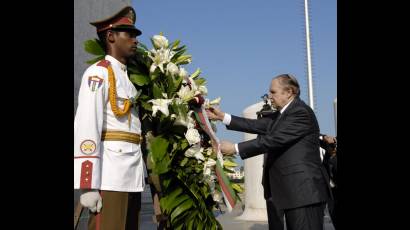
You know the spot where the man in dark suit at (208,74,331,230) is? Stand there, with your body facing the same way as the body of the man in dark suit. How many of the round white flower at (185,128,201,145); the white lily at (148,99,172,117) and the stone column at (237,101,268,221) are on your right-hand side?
1

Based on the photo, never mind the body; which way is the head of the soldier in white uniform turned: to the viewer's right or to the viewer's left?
to the viewer's right

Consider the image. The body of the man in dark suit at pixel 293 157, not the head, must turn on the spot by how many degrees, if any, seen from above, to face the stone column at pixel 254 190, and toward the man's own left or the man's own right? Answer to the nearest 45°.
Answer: approximately 90° to the man's own right

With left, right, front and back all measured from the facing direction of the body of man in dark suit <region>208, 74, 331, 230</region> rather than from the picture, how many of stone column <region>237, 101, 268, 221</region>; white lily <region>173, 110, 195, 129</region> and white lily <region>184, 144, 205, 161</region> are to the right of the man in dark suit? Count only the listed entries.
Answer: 1

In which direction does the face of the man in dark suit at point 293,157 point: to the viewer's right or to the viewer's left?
to the viewer's left

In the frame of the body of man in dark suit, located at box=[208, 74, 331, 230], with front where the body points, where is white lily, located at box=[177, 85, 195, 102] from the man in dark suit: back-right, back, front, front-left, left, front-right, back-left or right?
front-left

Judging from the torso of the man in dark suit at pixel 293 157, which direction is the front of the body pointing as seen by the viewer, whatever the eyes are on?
to the viewer's left

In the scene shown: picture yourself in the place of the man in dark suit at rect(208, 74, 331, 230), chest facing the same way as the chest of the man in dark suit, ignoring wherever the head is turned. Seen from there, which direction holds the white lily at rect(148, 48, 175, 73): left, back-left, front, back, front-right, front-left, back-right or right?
front-left
